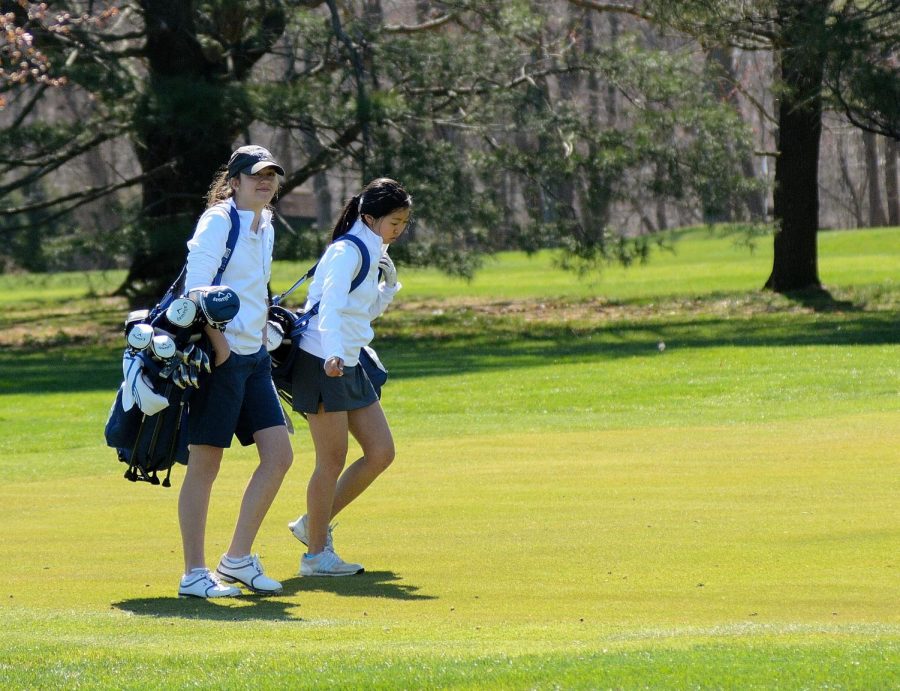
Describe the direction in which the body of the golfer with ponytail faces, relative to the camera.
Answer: to the viewer's right

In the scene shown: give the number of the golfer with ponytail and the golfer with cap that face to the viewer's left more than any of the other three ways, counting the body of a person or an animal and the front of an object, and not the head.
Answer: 0

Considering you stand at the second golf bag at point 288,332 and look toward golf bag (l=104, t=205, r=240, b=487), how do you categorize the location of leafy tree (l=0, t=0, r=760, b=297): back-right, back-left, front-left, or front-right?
back-right

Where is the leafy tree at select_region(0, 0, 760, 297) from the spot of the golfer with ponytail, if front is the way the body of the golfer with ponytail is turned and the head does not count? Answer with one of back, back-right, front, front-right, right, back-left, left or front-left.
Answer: left

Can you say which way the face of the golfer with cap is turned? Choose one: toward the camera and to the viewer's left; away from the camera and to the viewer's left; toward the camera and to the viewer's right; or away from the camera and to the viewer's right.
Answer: toward the camera and to the viewer's right

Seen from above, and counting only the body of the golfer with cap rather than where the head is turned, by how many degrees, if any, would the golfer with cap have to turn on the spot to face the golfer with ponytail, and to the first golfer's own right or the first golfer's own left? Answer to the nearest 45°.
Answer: approximately 90° to the first golfer's own left

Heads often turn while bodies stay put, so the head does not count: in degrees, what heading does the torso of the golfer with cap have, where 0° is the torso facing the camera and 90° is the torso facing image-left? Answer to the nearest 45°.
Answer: approximately 315°
